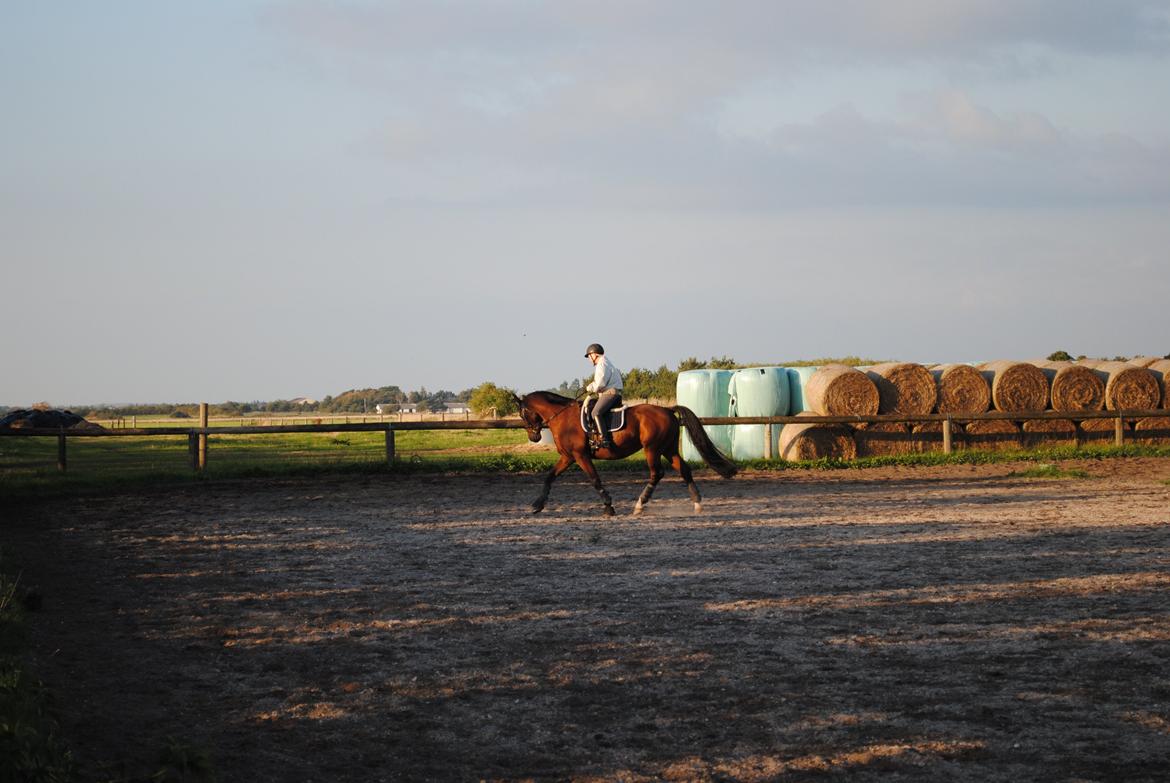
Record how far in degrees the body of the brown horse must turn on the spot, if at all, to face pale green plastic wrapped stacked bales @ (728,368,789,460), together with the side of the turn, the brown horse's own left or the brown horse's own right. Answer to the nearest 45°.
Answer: approximately 90° to the brown horse's own right

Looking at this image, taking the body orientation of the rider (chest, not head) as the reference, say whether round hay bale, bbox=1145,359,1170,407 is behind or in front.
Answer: behind

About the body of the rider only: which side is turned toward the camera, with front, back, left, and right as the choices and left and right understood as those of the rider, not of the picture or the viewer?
left

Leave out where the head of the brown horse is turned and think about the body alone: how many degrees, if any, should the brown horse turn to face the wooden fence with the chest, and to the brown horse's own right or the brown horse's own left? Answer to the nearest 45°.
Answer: approximately 90° to the brown horse's own right

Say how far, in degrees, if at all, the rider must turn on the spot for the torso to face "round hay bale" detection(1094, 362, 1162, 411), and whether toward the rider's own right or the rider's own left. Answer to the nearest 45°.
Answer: approximately 135° to the rider's own right

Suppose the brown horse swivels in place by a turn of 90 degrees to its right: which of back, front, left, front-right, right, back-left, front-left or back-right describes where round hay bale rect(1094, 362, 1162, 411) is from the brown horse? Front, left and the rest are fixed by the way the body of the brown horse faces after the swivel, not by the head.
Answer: front-right

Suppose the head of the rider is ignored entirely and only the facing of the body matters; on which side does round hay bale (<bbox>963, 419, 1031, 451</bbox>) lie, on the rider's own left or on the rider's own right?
on the rider's own right

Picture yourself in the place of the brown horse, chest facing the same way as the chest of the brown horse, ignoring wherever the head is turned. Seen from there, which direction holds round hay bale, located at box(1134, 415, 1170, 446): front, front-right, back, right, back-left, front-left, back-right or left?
back-right

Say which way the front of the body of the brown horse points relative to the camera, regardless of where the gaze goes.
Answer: to the viewer's left
